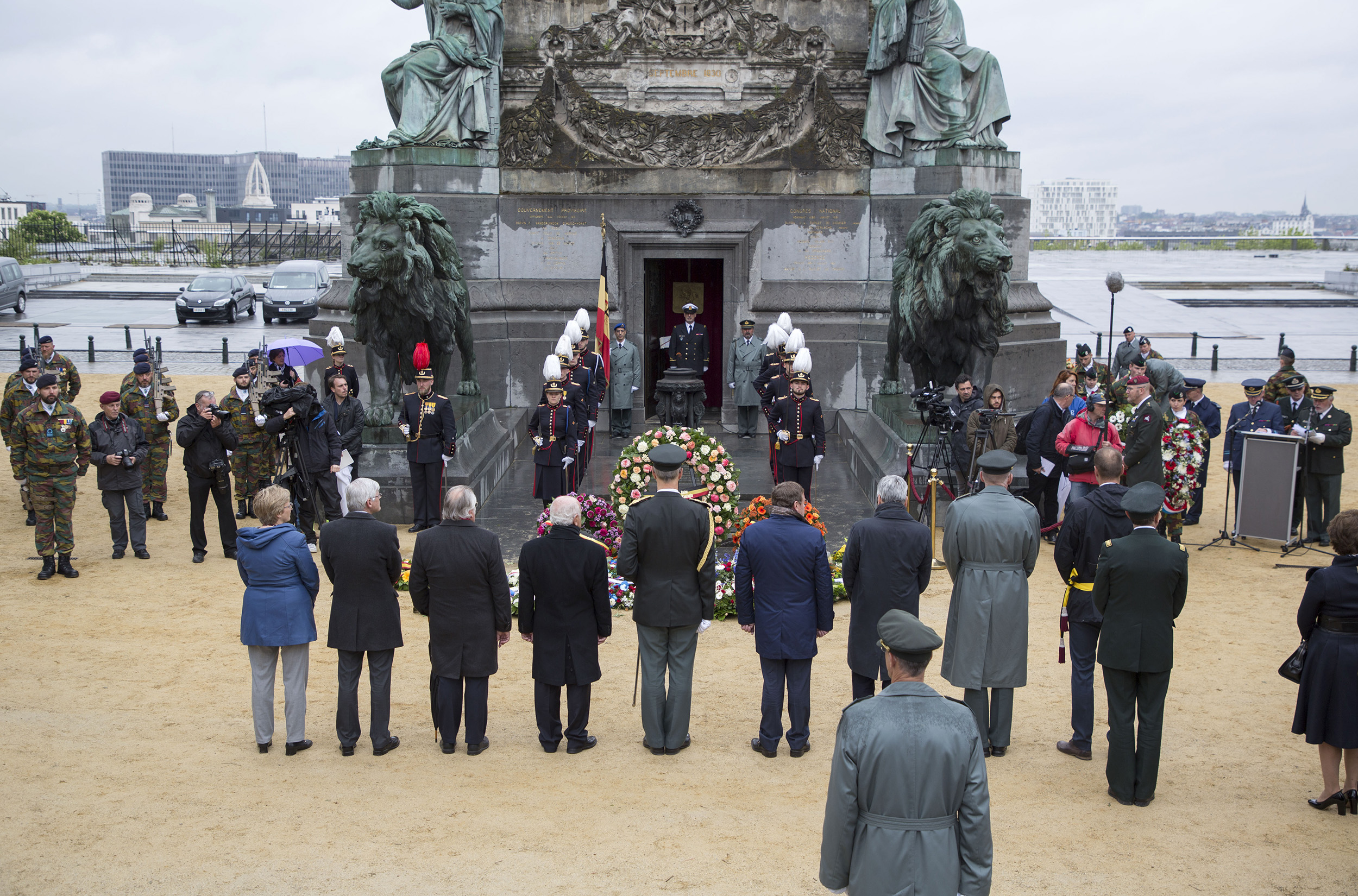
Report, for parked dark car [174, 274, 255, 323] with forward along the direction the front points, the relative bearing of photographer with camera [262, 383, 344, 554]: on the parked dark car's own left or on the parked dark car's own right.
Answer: on the parked dark car's own left

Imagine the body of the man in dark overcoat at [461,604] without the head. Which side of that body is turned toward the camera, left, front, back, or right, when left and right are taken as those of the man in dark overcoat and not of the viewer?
back

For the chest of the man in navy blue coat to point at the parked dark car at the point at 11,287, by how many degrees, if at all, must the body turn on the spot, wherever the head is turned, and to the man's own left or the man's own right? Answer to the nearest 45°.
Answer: approximately 45° to the man's own left

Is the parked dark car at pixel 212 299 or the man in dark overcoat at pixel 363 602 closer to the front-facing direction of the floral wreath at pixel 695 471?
the man in dark overcoat

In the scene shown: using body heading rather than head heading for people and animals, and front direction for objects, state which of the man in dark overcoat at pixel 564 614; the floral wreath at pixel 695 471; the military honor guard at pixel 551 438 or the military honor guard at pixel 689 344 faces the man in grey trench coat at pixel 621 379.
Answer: the man in dark overcoat

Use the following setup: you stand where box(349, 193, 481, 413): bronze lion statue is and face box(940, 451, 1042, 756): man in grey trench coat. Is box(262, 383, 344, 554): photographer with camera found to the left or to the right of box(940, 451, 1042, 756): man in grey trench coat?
right

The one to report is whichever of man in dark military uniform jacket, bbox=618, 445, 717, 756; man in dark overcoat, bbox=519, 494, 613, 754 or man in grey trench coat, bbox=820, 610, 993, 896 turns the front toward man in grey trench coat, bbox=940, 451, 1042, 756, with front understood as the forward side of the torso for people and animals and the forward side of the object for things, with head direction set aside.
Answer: man in grey trench coat, bbox=820, 610, 993, 896

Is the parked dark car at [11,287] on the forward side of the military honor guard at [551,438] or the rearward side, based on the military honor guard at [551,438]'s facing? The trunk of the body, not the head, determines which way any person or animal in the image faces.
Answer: on the rearward side

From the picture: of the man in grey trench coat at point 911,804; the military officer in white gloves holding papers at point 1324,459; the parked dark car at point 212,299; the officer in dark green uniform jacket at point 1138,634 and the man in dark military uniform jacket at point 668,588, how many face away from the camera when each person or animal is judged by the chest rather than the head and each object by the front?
3

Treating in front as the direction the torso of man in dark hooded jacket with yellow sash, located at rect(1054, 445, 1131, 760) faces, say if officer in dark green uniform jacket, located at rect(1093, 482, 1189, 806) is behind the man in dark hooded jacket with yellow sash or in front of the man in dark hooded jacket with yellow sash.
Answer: behind

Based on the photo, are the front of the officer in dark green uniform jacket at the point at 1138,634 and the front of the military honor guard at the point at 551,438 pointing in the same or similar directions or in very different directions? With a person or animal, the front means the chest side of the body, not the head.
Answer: very different directions

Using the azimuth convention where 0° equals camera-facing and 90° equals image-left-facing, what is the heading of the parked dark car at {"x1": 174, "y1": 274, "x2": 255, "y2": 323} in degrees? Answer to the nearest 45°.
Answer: approximately 45°

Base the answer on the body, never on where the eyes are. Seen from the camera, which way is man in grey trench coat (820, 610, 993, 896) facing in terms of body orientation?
away from the camera

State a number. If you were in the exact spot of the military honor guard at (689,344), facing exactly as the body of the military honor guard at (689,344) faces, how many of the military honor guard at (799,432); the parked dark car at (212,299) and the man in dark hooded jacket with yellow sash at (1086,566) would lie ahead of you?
2

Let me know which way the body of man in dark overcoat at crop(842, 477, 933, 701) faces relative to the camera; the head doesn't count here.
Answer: away from the camera

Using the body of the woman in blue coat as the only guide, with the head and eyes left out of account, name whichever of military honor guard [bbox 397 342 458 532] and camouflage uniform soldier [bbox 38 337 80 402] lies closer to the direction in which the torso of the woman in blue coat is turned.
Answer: the military honor guard

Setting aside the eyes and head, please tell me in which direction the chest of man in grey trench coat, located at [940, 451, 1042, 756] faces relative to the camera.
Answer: away from the camera

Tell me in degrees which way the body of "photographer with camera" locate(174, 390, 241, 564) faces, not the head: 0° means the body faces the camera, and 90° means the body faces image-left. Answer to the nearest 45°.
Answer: approximately 315°
